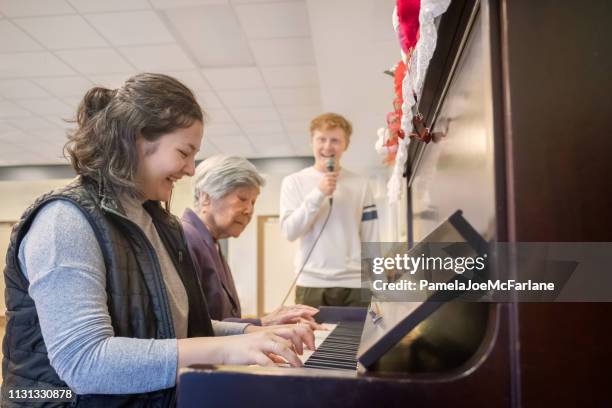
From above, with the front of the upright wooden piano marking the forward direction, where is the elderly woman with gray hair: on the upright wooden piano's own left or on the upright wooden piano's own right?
on the upright wooden piano's own right

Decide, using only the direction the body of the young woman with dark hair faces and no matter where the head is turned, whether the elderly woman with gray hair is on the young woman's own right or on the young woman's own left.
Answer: on the young woman's own left

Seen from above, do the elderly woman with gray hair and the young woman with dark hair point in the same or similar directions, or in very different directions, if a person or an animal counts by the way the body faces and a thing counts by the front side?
same or similar directions

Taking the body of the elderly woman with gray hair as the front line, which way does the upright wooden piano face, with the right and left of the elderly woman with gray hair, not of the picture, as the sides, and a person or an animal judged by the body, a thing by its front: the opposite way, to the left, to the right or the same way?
the opposite way

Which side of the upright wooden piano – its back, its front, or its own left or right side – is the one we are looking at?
left

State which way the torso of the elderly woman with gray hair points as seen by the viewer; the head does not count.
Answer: to the viewer's right

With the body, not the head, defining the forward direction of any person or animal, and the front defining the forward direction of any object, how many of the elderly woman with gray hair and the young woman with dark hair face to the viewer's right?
2

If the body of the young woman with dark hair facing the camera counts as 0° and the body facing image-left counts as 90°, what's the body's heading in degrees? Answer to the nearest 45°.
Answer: approximately 270°

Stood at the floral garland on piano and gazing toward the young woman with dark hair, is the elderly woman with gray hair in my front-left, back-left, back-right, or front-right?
front-right

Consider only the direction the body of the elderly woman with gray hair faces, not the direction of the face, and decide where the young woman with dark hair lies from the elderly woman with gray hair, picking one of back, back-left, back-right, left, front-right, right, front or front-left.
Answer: right

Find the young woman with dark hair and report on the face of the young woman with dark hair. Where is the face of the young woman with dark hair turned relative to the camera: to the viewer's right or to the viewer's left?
to the viewer's right

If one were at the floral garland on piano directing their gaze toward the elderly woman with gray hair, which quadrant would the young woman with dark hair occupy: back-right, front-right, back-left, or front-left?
front-left
